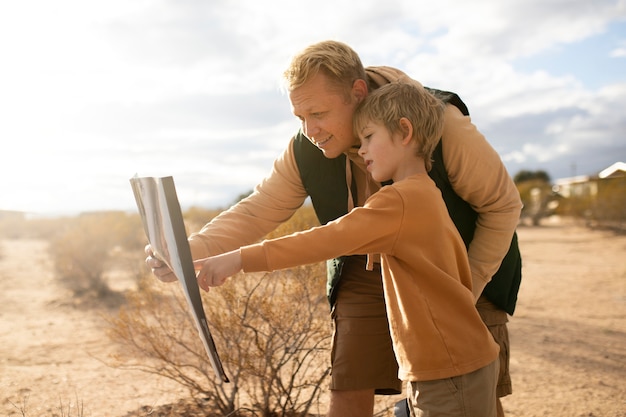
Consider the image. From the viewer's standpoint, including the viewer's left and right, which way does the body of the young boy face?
facing to the left of the viewer

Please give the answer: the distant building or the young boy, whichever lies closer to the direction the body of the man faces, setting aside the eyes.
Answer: the young boy

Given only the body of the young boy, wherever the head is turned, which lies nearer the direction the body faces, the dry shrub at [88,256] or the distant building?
the dry shrub

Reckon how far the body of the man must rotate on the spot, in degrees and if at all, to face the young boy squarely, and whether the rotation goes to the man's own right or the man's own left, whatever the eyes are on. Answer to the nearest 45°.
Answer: approximately 45° to the man's own left
